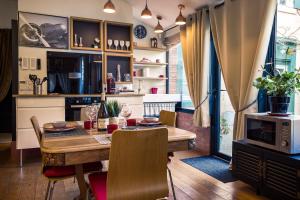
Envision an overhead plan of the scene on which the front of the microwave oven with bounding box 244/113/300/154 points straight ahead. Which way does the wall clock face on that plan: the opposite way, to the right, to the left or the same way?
to the left

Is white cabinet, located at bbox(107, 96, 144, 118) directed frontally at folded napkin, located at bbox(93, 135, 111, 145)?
yes

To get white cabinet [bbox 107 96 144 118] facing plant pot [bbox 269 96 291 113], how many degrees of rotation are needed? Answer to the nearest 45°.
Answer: approximately 45° to its left

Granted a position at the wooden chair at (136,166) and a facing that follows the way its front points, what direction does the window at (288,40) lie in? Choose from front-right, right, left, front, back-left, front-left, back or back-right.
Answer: right

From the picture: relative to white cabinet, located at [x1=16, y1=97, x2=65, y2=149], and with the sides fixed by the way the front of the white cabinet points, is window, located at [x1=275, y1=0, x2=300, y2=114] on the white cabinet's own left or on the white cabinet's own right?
on the white cabinet's own left

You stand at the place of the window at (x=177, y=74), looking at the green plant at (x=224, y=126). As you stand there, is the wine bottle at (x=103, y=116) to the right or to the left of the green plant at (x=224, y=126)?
right

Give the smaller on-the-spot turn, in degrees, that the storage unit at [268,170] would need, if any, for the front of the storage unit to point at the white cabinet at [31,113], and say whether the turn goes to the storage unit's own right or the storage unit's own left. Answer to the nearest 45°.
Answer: approximately 45° to the storage unit's own right

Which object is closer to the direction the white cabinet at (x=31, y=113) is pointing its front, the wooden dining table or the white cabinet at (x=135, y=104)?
the wooden dining table

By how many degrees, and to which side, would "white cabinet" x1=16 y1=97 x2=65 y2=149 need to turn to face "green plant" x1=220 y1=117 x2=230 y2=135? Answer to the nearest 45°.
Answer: approximately 90° to its left

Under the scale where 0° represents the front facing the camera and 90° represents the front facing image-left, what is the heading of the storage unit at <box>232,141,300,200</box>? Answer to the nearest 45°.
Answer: approximately 45°

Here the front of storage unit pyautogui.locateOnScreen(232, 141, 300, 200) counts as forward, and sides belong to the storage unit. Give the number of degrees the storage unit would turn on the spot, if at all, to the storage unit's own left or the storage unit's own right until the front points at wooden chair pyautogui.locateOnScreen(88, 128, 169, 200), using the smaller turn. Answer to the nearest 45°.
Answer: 0° — it already faces it

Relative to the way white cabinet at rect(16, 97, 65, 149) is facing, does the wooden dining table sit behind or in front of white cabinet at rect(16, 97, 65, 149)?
in front

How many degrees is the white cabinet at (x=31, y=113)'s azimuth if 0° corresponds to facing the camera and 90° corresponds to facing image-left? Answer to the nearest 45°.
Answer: approximately 0°

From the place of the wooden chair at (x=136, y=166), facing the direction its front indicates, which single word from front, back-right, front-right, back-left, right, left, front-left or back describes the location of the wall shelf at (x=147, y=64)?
front-right

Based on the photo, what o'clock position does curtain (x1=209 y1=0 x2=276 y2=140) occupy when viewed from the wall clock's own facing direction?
The curtain is roughly at 11 o'clock from the wall clock.

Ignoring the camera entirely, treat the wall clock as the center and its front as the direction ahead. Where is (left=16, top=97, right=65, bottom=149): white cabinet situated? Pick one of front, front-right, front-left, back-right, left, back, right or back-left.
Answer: front-right
